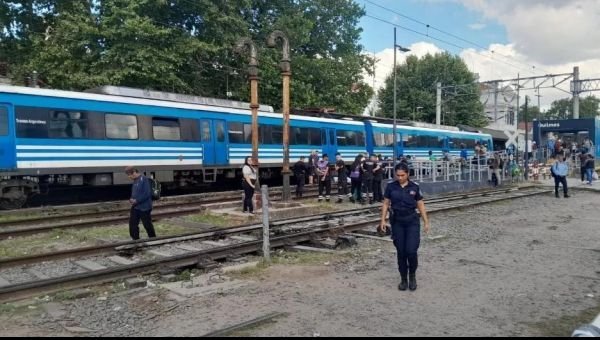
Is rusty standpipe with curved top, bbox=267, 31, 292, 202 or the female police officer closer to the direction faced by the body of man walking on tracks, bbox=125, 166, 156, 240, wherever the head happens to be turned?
the female police officer

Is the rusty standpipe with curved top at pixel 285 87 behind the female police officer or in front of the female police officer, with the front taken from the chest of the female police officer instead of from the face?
behind

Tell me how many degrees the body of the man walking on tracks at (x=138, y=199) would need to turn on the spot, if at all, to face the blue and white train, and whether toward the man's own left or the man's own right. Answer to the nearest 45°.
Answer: approximately 135° to the man's own right

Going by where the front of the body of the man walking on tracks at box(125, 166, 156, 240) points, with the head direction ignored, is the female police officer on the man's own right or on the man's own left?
on the man's own left

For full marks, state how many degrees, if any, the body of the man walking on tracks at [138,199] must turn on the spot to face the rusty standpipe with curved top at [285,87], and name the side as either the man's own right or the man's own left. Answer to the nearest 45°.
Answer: approximately 180°

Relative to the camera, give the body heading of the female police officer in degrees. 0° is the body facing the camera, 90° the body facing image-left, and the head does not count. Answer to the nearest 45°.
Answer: approximately 0°
